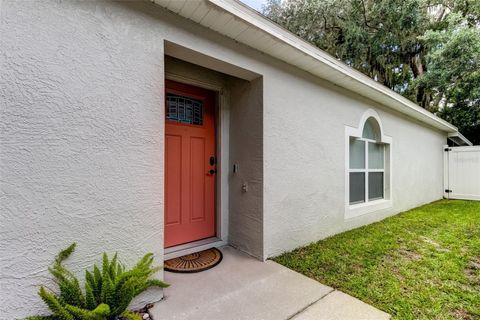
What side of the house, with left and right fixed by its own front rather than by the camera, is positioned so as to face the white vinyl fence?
left

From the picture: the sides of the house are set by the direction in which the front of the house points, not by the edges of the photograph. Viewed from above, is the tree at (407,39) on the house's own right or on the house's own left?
on the house's own left
